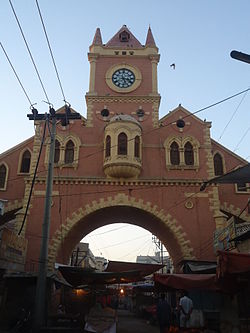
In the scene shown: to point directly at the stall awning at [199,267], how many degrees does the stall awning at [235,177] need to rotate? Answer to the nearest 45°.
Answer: approximately 90° to its right

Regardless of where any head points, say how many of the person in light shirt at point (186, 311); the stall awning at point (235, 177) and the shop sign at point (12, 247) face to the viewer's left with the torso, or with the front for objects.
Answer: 1

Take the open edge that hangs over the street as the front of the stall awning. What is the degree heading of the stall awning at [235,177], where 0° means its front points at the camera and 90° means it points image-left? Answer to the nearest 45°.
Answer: approximately 90°

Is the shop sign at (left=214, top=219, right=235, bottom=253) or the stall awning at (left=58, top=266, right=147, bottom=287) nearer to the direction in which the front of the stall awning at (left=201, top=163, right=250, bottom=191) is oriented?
the stall awning

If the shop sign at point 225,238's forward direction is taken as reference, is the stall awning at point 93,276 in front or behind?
in front

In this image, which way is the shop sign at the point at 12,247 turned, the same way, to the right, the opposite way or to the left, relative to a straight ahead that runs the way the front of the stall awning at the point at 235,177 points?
the opposite way

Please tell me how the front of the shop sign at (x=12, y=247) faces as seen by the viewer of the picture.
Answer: facing the viewer and to the right of the viewer

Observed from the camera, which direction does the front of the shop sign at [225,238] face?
facing the viewer and to the left of the viewer

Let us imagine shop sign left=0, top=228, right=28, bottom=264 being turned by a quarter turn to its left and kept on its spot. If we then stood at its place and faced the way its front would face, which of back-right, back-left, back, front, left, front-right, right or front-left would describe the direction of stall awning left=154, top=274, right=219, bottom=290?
right
